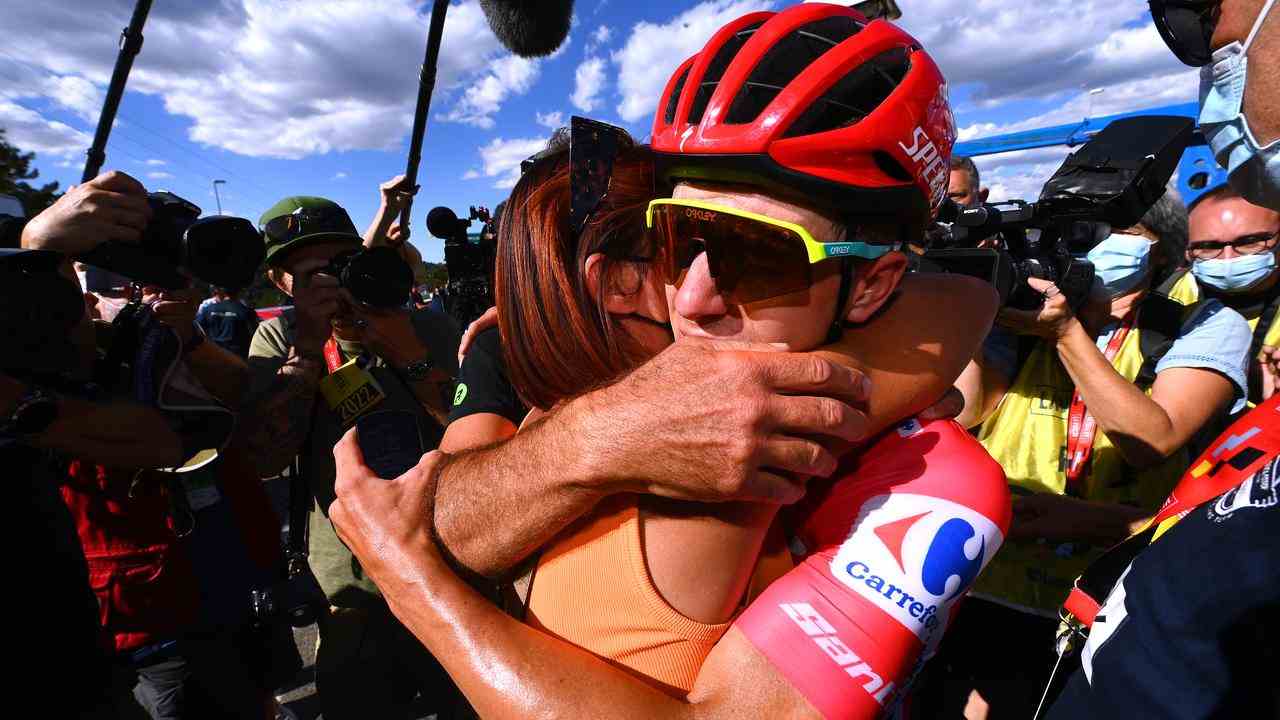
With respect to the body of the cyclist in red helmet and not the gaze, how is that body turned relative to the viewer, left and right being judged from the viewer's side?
facing the viewer and to the left of the viewer

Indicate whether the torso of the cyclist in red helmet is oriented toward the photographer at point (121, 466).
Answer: no

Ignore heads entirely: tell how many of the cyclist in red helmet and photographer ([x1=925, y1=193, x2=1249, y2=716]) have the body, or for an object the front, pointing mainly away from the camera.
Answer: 0

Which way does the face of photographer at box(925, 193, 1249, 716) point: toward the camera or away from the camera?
toward the camera

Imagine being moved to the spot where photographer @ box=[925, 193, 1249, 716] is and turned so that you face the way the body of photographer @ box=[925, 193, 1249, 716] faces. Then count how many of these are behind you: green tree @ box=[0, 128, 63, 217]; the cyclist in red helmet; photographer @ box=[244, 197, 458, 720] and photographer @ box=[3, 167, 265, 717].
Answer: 0

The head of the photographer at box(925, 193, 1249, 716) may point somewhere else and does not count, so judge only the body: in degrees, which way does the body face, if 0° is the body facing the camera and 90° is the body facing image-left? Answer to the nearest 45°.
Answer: approximately 45°

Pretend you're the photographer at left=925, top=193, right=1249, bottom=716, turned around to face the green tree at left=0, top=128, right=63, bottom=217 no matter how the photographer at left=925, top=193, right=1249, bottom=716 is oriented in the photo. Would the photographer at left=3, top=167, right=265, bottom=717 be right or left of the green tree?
left

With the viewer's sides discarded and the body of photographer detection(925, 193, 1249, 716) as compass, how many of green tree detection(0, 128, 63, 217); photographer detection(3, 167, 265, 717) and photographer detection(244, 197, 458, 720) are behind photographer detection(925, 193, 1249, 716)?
0

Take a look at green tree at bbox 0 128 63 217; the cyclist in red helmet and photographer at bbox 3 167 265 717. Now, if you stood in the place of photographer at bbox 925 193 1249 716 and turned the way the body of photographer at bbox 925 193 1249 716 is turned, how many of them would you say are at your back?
0

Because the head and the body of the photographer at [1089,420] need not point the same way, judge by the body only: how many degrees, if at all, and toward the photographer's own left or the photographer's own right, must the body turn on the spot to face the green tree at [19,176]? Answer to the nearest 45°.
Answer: approximately 45° to the photographer's own right

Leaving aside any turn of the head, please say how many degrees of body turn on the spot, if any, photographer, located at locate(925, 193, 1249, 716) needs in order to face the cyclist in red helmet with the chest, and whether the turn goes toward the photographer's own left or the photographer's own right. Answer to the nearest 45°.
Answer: approximately 45° to the photographer's own left

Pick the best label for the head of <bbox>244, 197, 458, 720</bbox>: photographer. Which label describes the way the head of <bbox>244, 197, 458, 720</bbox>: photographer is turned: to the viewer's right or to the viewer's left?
to the viewer's right

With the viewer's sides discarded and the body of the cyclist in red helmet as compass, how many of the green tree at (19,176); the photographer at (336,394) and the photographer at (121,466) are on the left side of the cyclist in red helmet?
0

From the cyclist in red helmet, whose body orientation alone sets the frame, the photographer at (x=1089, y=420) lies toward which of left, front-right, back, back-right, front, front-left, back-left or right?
back

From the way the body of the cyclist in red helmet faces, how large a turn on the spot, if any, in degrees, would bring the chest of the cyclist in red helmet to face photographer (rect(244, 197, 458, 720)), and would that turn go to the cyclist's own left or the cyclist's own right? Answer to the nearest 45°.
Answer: approximately 90° to the cyclist's own right

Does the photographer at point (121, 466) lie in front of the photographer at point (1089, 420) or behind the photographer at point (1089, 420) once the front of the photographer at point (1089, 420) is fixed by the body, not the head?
in front
